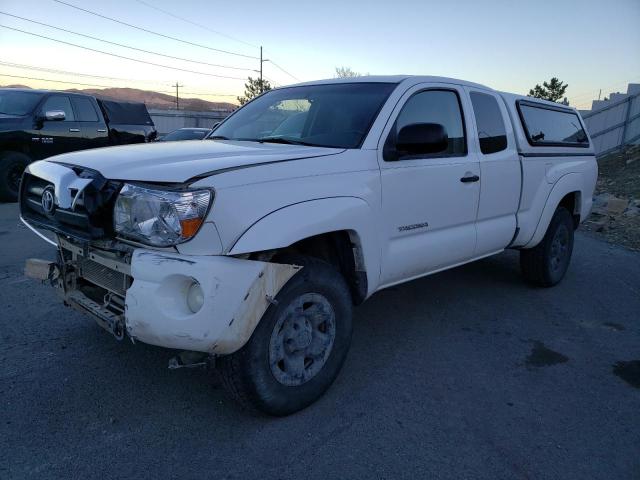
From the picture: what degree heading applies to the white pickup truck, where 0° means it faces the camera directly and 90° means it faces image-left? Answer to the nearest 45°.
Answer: approximately 45°
